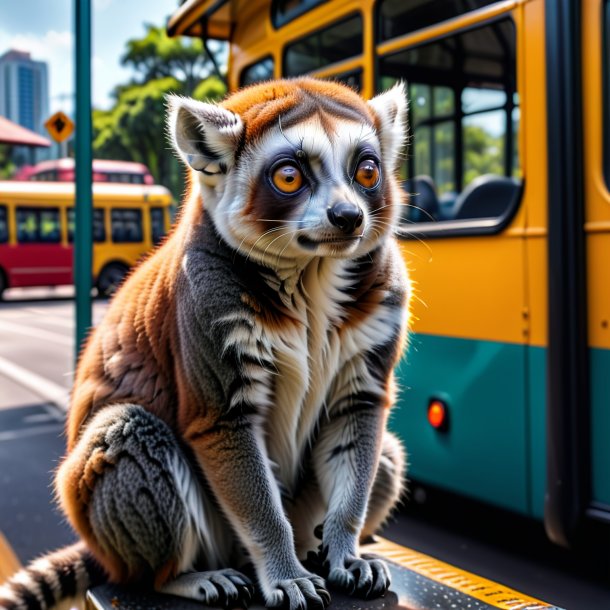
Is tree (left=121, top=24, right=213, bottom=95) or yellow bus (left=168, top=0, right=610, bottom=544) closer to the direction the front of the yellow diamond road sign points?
the yellow bus

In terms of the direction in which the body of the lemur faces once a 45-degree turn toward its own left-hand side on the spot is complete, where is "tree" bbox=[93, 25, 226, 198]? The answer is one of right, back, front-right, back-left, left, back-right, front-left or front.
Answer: left

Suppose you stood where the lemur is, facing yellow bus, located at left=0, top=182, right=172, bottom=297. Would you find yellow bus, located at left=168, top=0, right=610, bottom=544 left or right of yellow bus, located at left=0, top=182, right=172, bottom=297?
right

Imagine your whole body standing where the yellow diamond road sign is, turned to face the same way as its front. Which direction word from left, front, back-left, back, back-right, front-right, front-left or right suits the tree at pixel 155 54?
back

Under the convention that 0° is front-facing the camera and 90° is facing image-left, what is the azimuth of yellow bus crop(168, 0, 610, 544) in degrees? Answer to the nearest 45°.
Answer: approximately 135°

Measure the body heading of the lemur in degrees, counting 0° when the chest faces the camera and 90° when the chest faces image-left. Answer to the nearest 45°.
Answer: approximately 315°

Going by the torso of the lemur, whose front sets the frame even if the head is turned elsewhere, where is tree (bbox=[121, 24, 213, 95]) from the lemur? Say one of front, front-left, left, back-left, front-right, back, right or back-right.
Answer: back-left

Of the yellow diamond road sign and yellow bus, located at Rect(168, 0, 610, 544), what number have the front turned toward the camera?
1
